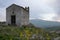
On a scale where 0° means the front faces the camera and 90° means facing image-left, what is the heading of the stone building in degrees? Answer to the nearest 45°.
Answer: approximately 45°
